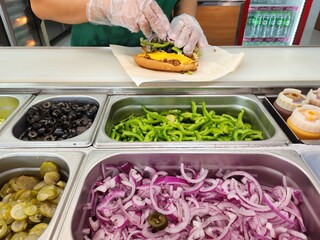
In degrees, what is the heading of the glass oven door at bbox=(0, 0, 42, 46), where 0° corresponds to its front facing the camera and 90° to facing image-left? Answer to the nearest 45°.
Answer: approximately 315°

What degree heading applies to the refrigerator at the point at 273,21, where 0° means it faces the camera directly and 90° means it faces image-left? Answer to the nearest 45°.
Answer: approximately 0°
